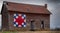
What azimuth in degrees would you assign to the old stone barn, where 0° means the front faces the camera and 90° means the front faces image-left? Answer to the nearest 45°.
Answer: approximately 0°
